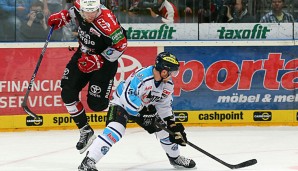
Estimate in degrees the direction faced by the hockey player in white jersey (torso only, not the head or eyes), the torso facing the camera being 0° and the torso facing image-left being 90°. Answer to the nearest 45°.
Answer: approximately 315°

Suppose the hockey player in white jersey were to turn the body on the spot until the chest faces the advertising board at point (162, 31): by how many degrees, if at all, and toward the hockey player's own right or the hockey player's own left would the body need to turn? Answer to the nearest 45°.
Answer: approximately 135° to the hockey player's own left

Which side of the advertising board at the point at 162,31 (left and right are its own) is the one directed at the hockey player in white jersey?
front

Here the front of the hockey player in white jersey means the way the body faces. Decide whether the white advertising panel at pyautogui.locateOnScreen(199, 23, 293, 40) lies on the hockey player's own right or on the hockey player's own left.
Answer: on the hockey player's own left

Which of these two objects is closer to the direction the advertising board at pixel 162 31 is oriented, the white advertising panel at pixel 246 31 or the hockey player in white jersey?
the hockey player in white jersey

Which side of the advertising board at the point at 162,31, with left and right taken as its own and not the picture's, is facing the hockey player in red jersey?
front

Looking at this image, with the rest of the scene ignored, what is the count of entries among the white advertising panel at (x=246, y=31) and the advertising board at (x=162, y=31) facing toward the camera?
2

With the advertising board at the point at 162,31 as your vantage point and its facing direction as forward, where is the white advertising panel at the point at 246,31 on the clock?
The white advertising panel is roughly at 9 o'clock from the advertising board.

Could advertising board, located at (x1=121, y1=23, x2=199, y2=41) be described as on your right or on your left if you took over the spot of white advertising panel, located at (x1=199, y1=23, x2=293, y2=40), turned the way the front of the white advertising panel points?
on your right
